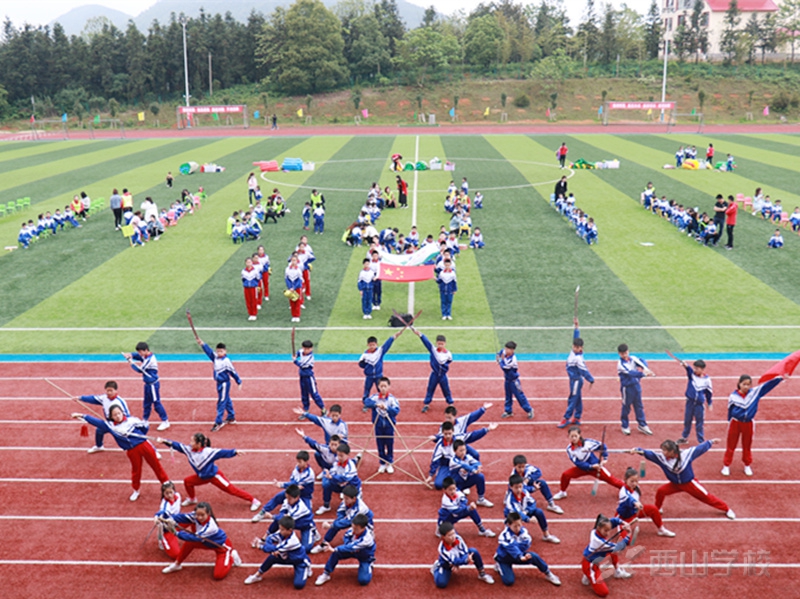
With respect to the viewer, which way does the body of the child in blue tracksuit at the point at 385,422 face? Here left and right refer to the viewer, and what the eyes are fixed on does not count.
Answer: facing the viewer

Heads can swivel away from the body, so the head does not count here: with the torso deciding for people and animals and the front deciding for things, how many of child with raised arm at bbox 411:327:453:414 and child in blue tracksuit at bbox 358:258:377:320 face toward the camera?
2

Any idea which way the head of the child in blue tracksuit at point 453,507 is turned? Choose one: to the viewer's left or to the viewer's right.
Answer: to the viewer's right

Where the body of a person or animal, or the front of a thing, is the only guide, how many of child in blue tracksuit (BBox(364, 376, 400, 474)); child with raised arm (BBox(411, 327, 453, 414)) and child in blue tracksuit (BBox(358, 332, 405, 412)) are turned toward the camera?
3

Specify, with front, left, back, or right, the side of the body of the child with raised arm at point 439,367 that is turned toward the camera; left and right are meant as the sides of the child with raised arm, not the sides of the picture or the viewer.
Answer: front

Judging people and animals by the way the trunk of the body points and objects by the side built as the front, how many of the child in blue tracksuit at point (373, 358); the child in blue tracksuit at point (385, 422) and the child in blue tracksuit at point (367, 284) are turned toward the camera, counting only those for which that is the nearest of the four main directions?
3

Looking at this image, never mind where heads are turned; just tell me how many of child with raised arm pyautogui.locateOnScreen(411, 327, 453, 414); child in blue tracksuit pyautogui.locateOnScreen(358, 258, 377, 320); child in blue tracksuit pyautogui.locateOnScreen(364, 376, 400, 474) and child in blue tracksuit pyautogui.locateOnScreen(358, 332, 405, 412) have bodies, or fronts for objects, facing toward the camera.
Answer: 4

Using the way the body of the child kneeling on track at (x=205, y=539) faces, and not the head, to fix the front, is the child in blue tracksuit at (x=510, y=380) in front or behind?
behind

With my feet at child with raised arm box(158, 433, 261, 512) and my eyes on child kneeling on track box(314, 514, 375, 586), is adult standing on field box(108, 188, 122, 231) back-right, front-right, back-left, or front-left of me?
back-left

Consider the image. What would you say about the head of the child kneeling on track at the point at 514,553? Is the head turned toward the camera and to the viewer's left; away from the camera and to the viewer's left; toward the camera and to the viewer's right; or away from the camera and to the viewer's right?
toward the camera and to the viewer's right

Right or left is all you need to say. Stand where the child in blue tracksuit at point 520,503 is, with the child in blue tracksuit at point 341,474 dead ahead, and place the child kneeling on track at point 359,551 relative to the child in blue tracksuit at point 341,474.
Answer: left

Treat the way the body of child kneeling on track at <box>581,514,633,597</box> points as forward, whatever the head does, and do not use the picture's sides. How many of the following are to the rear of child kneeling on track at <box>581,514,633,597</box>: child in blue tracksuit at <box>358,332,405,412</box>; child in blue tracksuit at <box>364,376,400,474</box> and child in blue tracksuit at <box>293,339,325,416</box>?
3

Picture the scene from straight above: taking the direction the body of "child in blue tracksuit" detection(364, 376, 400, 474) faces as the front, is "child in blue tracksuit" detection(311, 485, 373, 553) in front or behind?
in front

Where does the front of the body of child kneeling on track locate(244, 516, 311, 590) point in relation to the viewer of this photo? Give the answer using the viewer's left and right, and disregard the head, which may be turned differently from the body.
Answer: facing the viewer and to the left of the viewer

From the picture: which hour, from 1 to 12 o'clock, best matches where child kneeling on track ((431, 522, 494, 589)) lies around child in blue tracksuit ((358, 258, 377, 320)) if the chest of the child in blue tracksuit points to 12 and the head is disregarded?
The child kneeling on track is roughly at 12 o'clock from the child in blue tracksuit.
